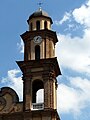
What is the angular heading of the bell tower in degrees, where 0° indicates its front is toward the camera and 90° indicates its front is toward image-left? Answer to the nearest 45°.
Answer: approximately 0°
